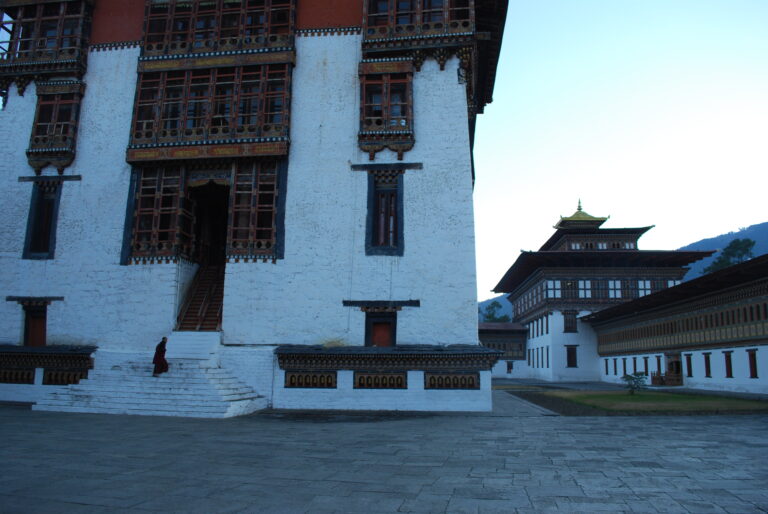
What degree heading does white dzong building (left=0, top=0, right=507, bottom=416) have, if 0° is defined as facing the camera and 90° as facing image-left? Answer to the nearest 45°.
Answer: approximately 0°

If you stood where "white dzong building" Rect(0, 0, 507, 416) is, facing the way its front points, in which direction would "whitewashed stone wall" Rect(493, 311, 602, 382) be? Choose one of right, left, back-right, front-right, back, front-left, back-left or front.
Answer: back-left

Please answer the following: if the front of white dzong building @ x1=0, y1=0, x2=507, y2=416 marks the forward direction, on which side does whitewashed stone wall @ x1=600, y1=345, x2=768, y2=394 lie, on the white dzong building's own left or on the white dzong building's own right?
on the white dzong building's own left
